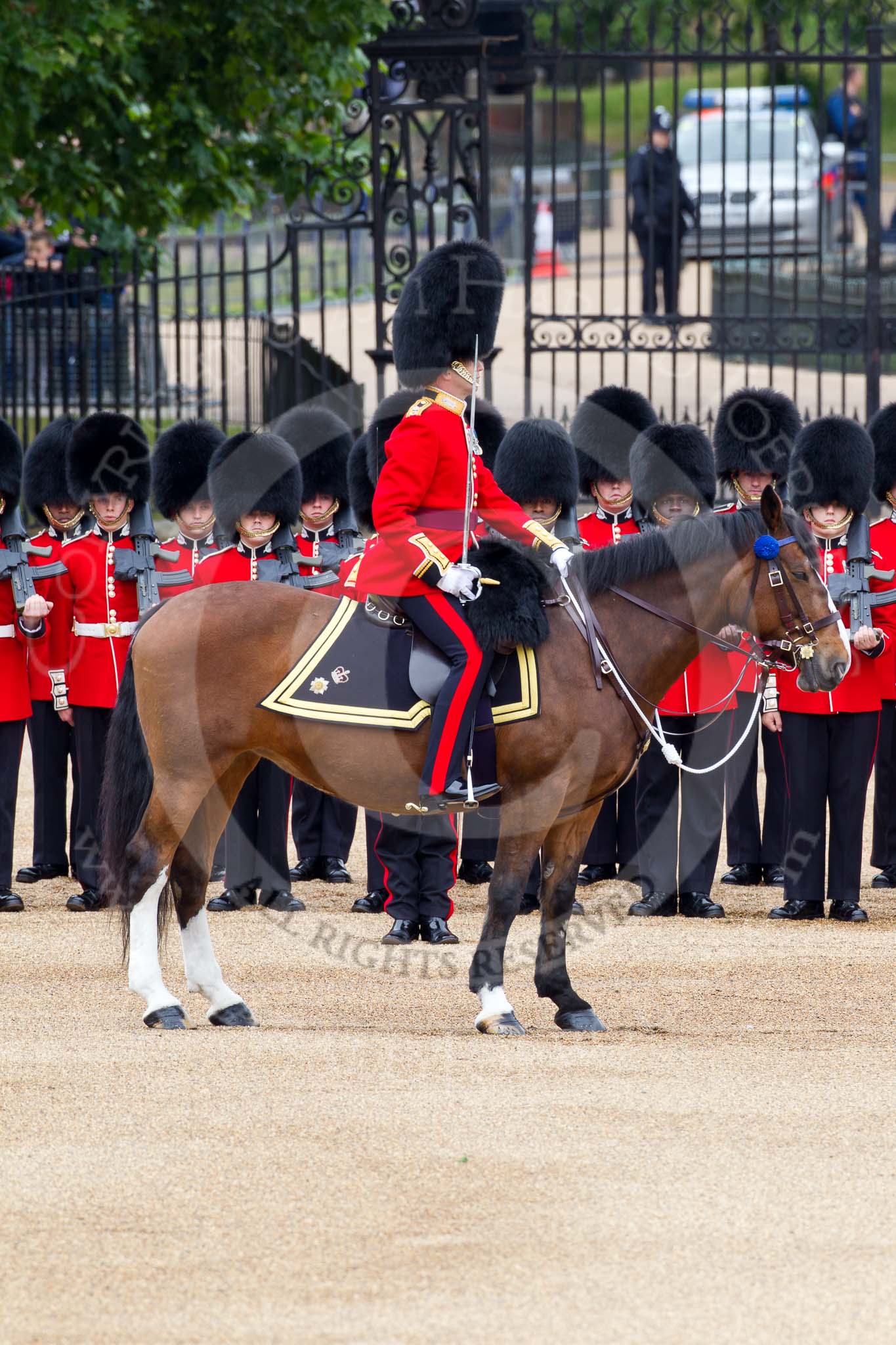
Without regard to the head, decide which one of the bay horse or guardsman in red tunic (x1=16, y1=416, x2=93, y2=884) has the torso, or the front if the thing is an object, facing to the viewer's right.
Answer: the bay horse

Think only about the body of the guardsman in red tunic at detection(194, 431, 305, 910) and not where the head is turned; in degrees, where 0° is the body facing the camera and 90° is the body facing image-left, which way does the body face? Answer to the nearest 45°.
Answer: approximately 0°

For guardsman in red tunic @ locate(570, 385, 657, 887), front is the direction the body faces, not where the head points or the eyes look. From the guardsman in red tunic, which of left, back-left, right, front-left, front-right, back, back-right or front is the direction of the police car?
back

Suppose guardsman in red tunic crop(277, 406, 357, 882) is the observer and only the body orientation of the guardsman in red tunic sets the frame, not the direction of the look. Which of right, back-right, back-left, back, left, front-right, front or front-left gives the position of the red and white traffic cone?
back

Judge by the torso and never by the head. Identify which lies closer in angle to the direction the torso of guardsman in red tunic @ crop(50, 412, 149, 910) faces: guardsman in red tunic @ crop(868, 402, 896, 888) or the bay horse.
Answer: the bay horse
